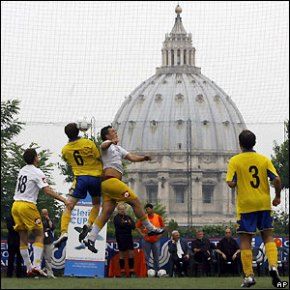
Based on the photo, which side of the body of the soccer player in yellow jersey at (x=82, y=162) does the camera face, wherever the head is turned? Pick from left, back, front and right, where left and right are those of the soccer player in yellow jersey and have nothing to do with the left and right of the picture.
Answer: back

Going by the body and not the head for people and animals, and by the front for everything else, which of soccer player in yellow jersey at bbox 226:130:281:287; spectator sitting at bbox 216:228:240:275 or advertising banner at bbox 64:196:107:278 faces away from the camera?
the soccer player in yellow jersey

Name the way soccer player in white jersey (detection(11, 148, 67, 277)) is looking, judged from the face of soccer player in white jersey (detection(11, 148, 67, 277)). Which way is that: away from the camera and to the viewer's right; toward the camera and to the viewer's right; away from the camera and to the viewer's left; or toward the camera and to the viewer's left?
away from the camera and to the viewer's right

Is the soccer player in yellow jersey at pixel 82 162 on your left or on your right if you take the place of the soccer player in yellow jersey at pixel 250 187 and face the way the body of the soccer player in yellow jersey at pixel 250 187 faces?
on your left

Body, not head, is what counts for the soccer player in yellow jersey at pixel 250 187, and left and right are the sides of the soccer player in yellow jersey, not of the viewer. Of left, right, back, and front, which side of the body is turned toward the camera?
back

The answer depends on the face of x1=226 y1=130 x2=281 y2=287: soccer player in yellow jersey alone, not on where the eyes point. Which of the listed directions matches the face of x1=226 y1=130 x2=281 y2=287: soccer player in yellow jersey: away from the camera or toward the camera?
away from the camera

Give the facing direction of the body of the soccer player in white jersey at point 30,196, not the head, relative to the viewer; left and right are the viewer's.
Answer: facing away from the viewer and to the right of the viewer

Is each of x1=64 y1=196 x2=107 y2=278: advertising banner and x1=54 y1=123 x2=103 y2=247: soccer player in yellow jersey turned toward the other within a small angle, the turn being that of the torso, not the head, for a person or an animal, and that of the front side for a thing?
yes

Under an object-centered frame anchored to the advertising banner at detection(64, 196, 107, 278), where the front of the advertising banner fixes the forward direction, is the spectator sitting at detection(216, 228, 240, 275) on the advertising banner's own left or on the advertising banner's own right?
on the advertising banner's own left

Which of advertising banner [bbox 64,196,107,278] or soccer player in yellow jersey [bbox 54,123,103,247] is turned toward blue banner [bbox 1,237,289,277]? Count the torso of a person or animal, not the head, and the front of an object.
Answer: the soccer player in yellow jersey
